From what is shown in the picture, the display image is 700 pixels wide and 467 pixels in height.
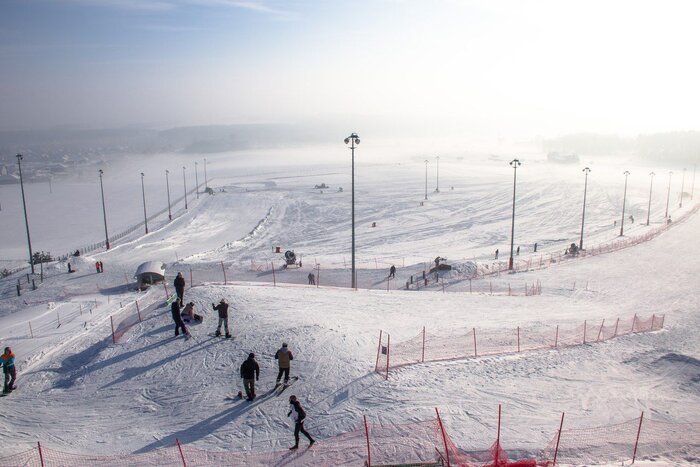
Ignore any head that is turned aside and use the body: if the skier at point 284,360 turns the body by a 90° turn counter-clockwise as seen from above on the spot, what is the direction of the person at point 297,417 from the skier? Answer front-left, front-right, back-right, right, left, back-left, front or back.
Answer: left

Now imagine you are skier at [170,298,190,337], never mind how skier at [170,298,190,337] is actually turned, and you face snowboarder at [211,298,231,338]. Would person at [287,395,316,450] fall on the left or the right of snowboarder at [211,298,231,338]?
right

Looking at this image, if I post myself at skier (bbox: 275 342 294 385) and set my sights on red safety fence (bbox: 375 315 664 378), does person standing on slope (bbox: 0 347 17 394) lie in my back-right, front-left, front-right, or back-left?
back-left

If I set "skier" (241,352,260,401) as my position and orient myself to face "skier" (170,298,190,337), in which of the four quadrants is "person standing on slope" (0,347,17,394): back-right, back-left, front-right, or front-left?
front-left

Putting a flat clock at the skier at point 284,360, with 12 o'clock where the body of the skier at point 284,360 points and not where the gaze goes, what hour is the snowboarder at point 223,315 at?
the snowboarder at point 223,315 is roughly at 11 o'clock from the skier at point 284,360.

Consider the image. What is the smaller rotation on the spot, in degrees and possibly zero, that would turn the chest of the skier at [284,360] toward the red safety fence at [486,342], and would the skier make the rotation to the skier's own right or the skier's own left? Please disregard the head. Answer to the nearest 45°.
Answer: approximately 45° to the skier's own right

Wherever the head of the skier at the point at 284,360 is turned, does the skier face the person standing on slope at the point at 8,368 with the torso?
no

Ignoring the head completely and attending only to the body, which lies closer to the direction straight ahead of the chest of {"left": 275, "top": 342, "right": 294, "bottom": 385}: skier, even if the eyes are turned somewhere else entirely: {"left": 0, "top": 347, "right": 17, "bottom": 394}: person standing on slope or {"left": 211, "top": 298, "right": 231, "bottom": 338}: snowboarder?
the snowboarder

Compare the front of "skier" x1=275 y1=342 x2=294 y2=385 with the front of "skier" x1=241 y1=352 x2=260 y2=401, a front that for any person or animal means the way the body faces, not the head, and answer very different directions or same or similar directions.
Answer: same or similar directions

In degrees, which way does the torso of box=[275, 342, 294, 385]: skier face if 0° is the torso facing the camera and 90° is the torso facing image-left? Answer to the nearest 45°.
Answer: approximately 180°

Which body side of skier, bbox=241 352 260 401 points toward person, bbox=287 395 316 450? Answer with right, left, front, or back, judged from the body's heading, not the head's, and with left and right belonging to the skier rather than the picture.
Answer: back

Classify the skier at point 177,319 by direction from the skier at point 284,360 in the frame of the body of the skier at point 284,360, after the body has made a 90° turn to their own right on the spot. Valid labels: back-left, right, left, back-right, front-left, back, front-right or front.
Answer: back-left

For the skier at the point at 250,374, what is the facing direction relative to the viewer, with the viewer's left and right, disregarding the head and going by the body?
facing away from the viewer

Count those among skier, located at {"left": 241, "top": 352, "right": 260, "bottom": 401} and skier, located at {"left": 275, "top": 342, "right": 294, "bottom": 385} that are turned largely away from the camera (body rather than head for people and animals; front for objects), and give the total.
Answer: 2
